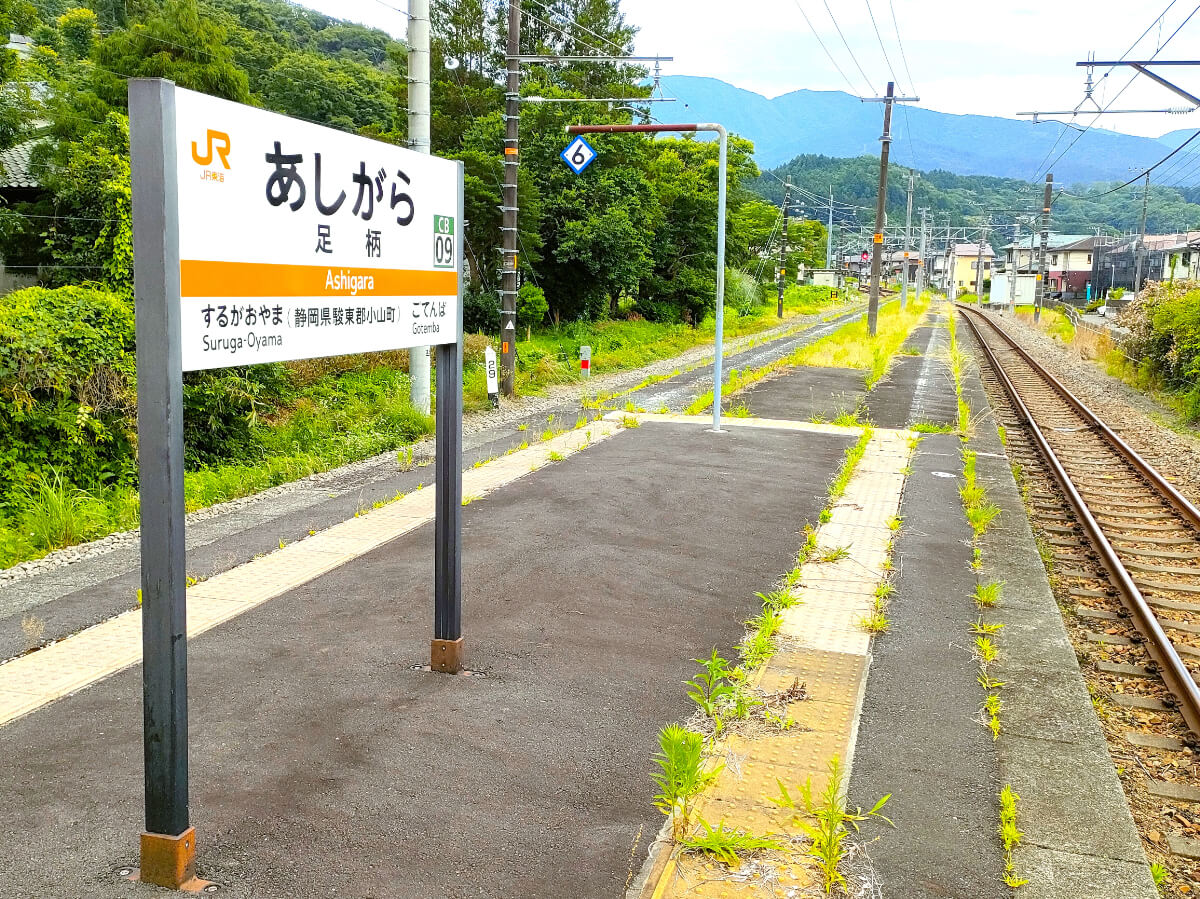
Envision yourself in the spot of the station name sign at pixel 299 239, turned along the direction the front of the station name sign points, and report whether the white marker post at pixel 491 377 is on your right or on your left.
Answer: on your left

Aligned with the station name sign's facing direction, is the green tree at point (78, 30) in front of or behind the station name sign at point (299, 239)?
behind

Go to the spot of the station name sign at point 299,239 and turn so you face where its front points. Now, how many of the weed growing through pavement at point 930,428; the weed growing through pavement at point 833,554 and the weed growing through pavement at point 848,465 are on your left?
3

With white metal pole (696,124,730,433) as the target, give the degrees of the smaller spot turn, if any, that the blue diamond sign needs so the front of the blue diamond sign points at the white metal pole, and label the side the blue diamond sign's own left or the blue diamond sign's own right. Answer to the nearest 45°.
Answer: approximately 45° to the blue diamond sign's own left

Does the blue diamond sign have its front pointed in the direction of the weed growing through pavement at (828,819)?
yes

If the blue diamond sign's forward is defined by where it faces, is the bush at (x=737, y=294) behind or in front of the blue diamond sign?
behind

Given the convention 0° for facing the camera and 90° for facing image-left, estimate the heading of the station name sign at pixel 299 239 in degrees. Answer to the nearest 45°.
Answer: approximately 315°

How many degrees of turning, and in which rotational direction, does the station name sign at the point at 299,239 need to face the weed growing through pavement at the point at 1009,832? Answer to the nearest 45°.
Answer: approximately 45° to its left
